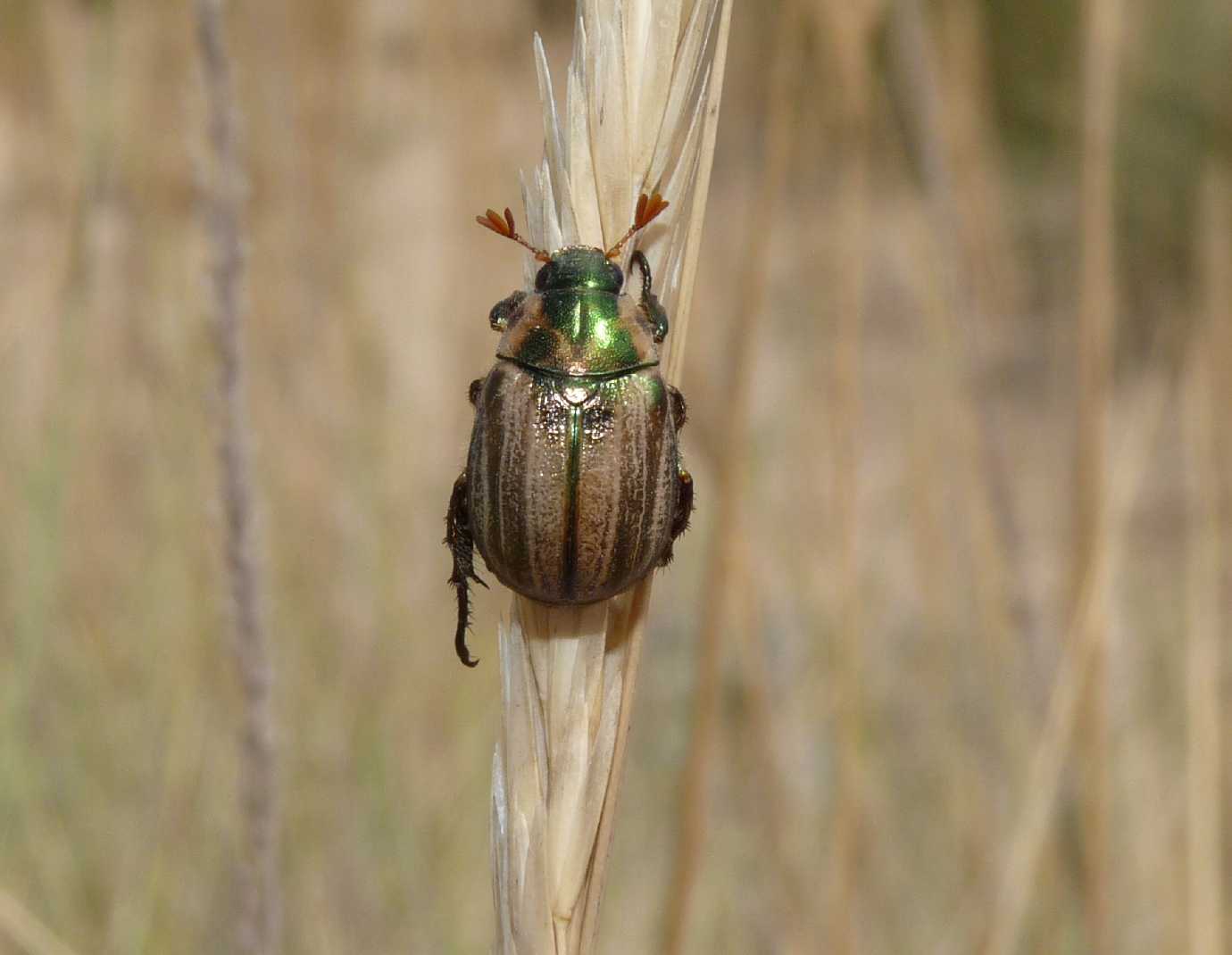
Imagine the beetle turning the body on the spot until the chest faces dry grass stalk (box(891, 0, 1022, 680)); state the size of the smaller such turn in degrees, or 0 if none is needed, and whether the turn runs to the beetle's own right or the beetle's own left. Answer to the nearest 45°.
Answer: approximately 45° to the beetle's own right

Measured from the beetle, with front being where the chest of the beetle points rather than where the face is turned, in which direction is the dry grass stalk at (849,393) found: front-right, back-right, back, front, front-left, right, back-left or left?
front-right

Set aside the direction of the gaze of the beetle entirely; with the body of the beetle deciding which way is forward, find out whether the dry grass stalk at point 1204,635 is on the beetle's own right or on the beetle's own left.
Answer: on the beetle's own right

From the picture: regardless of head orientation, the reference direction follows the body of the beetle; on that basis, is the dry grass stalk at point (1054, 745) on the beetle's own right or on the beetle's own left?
on the beetle's own right

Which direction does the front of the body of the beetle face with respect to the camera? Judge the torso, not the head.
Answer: away from the camera
